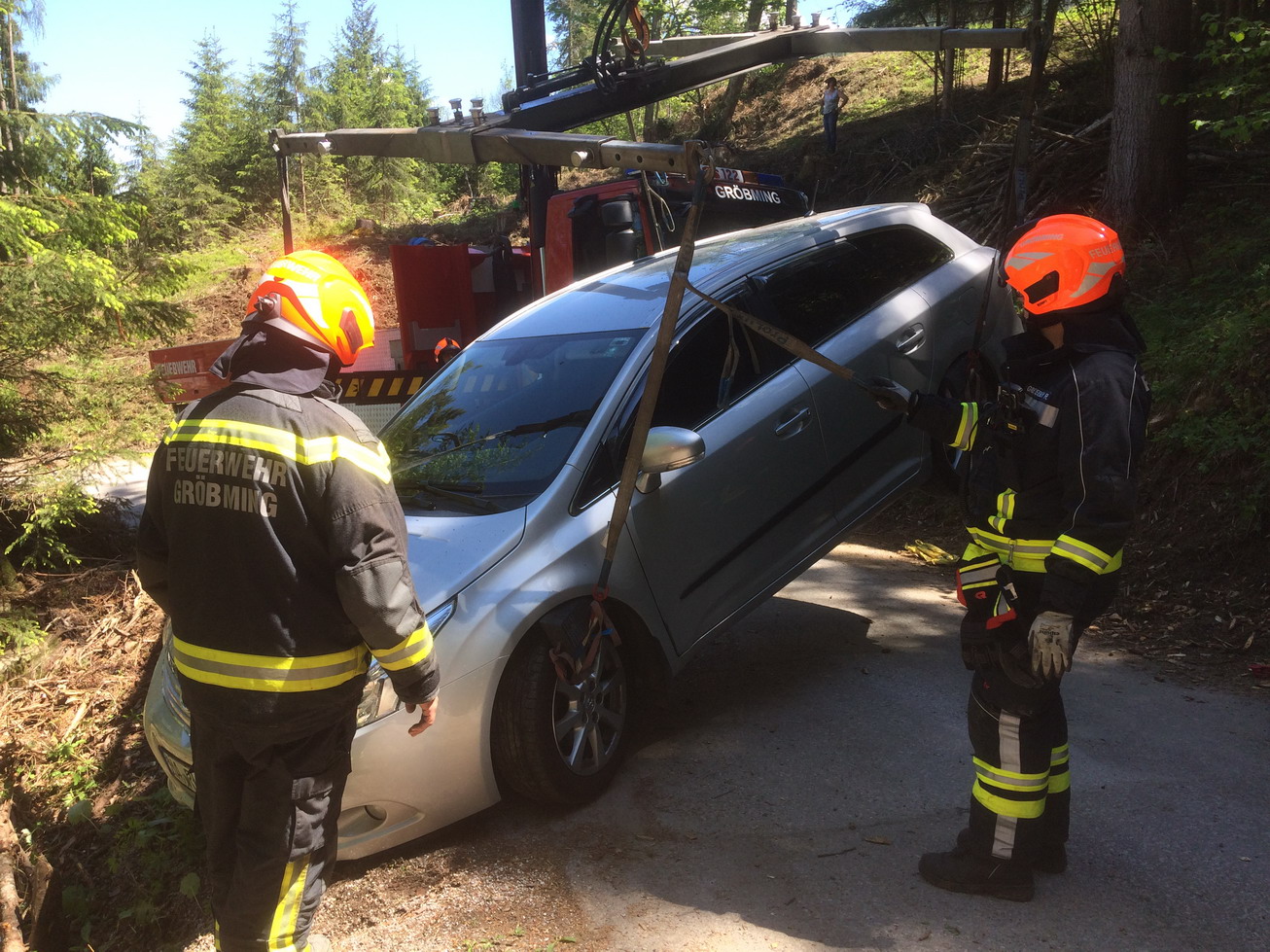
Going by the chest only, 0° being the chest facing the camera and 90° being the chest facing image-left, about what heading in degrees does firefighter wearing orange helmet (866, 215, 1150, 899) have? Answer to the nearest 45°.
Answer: approximately 90°

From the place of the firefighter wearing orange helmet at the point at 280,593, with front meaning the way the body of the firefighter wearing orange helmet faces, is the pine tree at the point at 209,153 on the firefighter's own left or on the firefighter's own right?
on the firefighter's own left

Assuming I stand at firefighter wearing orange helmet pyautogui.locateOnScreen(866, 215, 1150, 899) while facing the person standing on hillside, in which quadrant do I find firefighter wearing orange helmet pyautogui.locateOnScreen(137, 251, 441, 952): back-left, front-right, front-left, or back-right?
back-left

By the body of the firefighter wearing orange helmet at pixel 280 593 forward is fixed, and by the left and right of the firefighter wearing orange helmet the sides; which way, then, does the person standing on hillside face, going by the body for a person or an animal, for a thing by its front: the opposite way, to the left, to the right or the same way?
the opposite way

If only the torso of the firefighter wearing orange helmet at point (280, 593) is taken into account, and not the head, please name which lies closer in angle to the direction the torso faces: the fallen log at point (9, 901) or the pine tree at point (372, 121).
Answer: the pine tree

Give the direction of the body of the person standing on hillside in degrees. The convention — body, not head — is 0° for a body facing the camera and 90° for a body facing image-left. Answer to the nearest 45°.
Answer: approximately 0°

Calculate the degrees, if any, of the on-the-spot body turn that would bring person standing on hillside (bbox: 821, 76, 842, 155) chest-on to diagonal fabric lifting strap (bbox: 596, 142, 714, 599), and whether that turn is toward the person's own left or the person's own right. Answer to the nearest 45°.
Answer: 0° — they already face it

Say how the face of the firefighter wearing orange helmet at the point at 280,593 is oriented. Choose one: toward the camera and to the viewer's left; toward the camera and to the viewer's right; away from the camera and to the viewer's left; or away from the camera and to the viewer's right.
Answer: away from the camera and to the viewer's right

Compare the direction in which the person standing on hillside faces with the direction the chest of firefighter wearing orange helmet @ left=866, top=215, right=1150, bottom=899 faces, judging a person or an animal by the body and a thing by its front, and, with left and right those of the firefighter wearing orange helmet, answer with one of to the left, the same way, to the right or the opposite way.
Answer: to the left

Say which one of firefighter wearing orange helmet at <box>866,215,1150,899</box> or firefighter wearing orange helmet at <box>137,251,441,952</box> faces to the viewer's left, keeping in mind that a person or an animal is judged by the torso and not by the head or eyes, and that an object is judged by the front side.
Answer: firefighter wearing orange helmet at <box>866,215,1150,899</box>

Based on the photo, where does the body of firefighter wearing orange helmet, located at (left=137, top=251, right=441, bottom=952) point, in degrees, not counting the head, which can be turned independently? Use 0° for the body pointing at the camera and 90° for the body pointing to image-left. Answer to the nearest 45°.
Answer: approximately 225°

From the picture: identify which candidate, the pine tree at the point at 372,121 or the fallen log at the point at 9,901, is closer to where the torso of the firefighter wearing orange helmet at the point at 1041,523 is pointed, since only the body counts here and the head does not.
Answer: the fallen log

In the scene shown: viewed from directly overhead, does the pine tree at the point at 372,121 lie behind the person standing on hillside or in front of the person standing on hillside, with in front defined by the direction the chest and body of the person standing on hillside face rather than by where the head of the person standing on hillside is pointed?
behind
